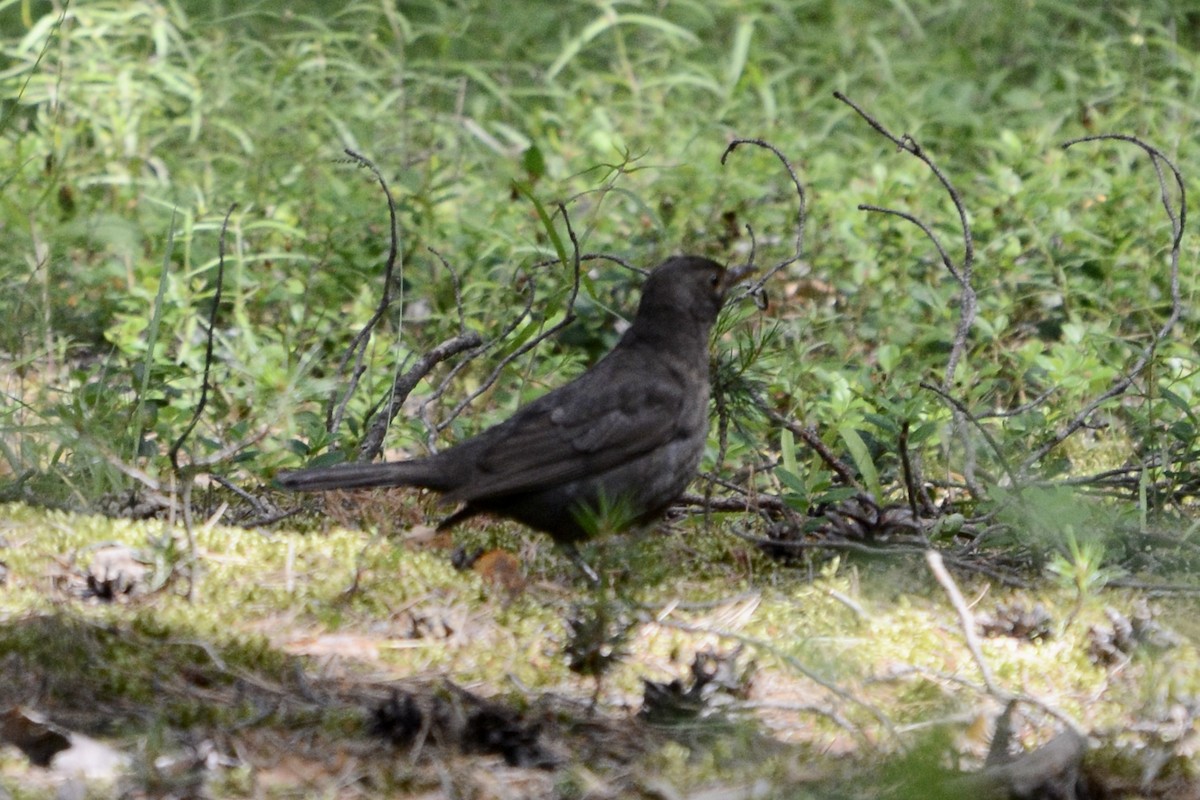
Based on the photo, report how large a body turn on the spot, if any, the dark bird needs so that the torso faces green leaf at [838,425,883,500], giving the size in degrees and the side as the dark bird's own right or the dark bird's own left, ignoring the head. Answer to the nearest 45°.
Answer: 0° — it already faces it

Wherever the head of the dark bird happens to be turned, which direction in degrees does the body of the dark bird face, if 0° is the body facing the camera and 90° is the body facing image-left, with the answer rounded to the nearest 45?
approximately 270°
